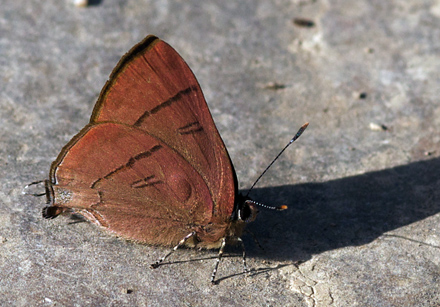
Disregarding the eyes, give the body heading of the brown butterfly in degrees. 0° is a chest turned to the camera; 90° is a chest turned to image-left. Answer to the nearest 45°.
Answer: approximately 270°
